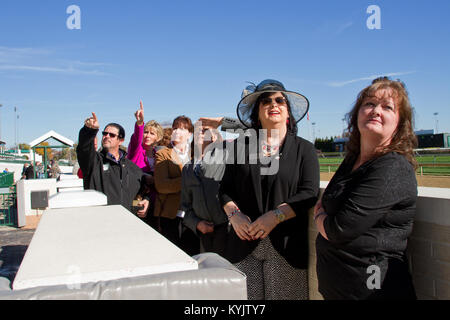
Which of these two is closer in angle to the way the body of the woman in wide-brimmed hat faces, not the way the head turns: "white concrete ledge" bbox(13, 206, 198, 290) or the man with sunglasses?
the white concrete ledge

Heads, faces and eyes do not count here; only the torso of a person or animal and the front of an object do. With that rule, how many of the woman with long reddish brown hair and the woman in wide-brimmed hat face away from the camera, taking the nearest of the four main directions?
0

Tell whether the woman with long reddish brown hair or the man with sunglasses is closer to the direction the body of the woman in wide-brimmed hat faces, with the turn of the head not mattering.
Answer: the woman with long reddish brown hair

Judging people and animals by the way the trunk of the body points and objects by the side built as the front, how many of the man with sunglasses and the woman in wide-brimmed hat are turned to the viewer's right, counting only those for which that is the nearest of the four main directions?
0

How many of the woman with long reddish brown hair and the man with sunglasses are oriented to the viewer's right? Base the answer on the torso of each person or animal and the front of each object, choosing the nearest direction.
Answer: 0

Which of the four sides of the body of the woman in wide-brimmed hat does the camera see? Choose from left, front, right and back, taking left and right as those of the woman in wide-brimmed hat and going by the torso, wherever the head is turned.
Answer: front

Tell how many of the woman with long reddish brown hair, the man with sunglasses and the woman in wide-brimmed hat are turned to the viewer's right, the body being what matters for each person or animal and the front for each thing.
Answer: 0

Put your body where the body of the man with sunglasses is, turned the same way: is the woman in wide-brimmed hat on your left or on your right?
on your left

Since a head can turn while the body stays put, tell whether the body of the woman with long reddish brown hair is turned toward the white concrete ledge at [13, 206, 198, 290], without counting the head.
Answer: yes

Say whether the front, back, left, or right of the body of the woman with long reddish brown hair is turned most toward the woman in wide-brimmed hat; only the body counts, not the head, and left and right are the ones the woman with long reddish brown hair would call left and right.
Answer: right

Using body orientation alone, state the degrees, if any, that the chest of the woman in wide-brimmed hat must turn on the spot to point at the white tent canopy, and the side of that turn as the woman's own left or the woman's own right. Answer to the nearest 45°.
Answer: approximately 135° to the woman's own right
